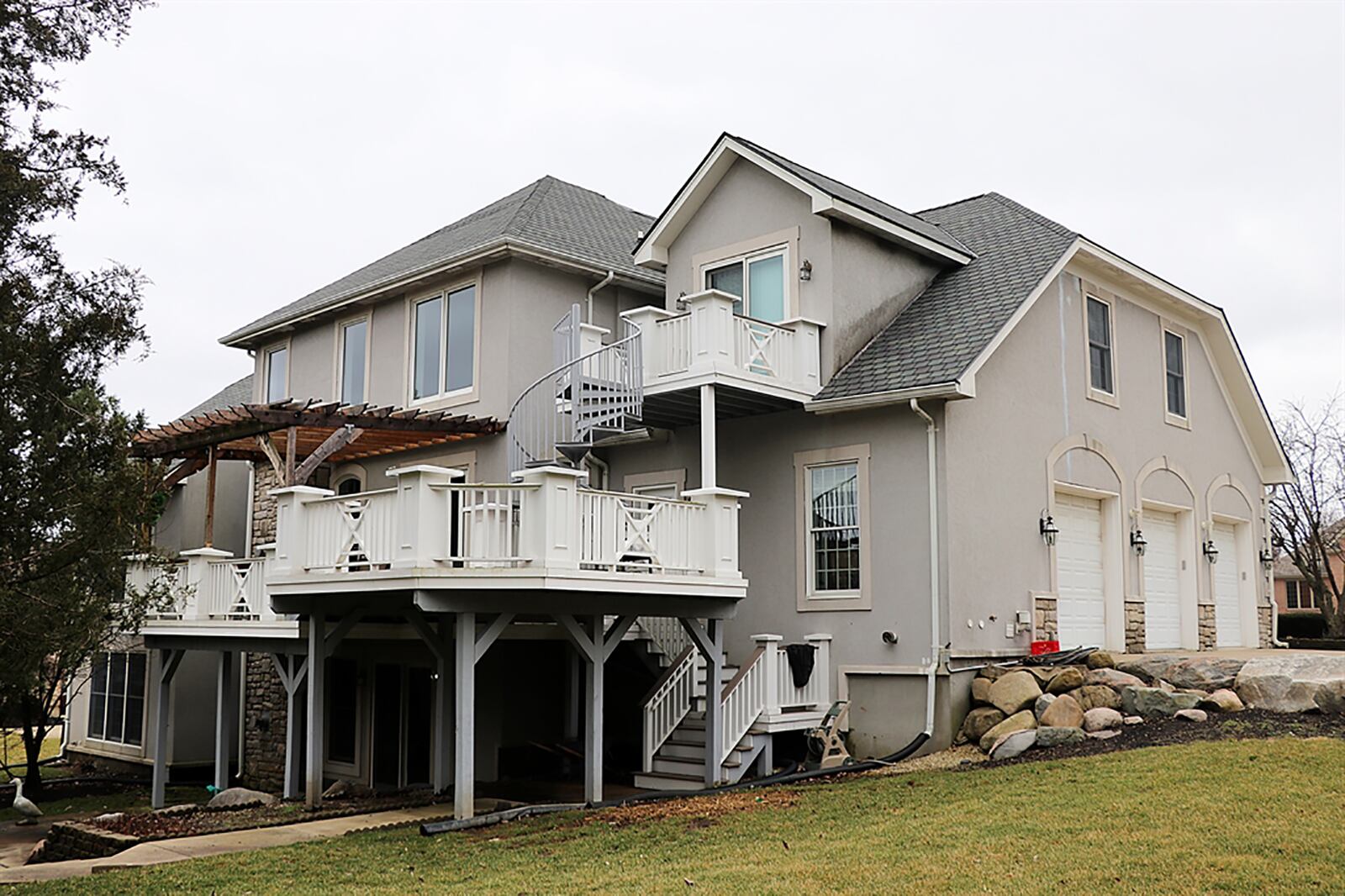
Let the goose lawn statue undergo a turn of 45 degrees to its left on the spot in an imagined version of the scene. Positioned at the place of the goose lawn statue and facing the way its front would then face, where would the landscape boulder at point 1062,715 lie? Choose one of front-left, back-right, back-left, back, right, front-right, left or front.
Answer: left

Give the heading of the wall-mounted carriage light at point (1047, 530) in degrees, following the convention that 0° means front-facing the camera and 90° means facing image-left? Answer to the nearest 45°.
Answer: approximately 315°

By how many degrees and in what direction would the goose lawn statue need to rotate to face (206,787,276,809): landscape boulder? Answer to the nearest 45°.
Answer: approximately 135° to its left

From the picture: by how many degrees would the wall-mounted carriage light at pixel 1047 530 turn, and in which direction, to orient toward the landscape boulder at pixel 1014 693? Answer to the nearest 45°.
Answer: approximately 45° to its right

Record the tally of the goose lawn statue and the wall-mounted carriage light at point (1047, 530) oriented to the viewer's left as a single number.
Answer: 1

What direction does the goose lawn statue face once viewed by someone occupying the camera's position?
facing to the left of the viewer

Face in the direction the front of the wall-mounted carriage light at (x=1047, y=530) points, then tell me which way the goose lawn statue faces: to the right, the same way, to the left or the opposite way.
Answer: to the right

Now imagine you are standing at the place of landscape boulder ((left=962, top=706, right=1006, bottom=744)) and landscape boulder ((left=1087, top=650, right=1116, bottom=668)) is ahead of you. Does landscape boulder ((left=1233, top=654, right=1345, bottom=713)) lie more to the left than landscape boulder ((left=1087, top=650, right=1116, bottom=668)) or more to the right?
right

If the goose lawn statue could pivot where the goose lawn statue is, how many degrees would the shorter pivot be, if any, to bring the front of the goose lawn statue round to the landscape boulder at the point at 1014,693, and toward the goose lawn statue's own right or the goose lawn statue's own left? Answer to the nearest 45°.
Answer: approximately 135° to the goose lawn statue's own left

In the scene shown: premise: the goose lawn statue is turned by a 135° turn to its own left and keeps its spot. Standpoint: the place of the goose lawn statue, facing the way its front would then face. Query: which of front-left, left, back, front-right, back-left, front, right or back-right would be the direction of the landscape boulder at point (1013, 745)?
front

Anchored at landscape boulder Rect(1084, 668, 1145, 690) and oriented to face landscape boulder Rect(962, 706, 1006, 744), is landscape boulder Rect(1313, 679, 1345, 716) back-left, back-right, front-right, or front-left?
back-left

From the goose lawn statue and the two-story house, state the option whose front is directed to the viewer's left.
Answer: the goose lawn statue
